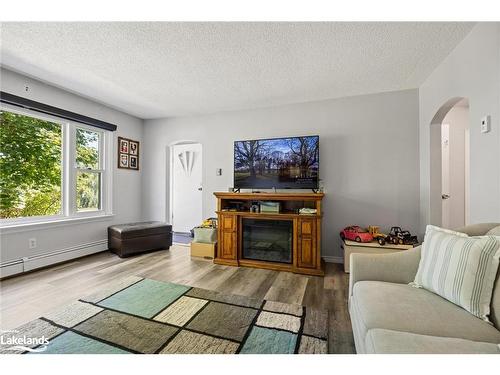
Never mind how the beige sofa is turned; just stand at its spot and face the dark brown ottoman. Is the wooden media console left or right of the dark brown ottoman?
right

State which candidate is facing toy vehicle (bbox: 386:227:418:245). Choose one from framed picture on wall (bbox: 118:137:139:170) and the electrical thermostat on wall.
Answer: the framed picture on wall

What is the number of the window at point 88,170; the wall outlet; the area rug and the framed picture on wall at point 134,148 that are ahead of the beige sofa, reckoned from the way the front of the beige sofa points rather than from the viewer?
4

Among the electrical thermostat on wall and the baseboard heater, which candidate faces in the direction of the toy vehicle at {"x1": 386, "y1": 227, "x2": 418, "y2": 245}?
the baseboard heater

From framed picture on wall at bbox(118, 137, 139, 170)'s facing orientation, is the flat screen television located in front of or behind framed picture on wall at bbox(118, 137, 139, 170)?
in front

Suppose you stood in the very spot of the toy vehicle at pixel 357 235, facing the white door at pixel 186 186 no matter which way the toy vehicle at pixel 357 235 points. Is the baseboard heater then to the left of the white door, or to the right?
left

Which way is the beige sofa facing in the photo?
to the viewer's left

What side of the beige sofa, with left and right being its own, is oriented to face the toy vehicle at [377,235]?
right

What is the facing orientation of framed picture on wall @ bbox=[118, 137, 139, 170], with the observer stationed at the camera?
facing the viewer and to the right of the viewer

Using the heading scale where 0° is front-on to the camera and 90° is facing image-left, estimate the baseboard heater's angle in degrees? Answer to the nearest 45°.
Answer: approximately 315°

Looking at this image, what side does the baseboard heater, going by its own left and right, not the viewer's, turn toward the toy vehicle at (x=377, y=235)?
front

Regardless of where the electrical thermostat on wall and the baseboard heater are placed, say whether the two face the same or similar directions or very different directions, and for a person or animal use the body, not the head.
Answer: very different directions

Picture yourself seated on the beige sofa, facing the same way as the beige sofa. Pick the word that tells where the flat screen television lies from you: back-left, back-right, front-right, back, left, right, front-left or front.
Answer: front-right
